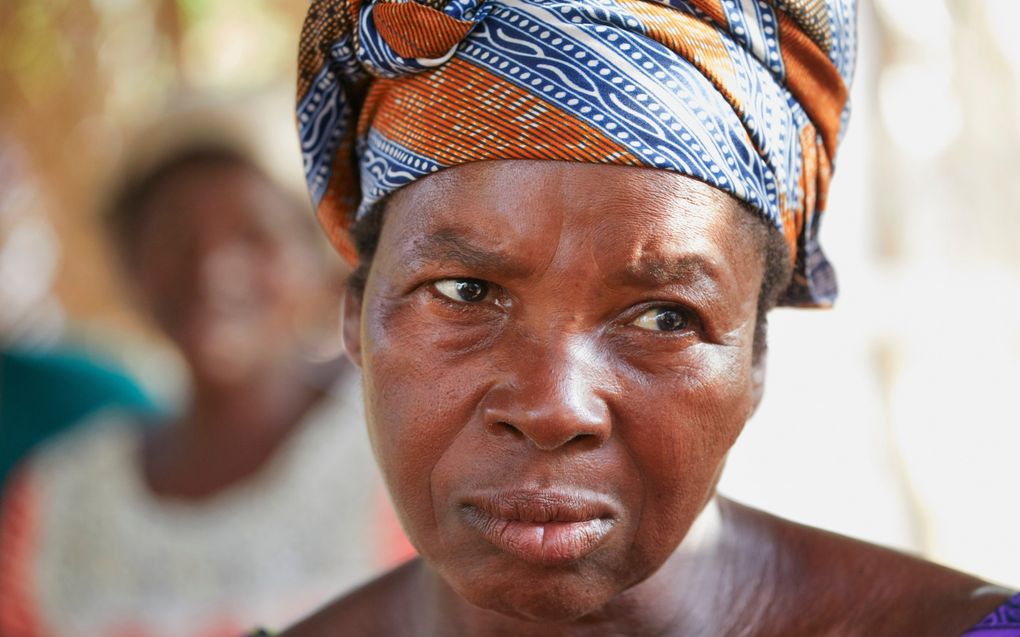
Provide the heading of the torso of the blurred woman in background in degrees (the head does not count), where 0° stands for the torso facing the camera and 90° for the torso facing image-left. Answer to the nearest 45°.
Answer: approximately 0°
